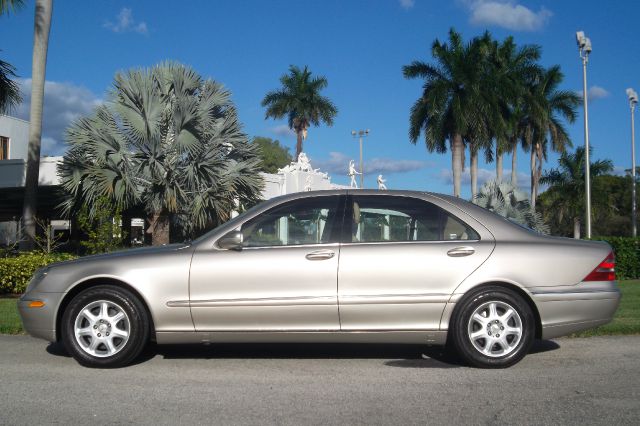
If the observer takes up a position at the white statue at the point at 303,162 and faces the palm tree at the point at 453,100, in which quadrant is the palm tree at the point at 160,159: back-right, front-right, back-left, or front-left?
back-right

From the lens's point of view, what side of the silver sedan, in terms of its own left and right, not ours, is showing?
left

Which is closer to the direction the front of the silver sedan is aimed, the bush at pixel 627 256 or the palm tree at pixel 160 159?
the palm tree

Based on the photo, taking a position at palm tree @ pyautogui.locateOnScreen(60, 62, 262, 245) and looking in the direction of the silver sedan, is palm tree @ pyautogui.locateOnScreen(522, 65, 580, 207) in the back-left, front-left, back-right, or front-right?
back-left

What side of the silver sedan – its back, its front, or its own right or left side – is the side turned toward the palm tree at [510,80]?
right

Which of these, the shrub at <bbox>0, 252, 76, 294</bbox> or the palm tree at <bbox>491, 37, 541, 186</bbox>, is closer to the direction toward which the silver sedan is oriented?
the shrub

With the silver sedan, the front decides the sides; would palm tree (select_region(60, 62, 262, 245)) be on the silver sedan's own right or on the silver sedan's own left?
on the silver sedan's own right

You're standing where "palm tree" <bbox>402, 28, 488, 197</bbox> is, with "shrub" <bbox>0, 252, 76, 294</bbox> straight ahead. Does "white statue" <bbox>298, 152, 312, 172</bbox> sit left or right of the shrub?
right

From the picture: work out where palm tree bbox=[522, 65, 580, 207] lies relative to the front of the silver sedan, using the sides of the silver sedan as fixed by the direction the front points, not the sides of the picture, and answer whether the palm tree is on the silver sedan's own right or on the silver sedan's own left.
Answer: on the silver sedan's own right

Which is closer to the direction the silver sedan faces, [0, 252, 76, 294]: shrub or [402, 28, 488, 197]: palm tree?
the shrub

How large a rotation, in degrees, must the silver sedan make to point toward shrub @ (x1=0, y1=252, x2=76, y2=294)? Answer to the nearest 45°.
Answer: approximately 45° to its right
